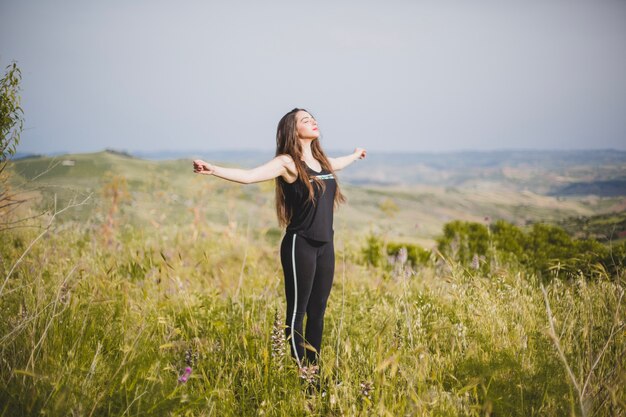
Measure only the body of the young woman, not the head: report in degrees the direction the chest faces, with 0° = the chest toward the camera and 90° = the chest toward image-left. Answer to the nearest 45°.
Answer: approximately 315°

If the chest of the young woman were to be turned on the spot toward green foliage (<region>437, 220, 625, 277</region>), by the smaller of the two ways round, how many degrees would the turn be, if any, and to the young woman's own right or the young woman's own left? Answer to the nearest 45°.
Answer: approximately 90° to the young woman's own left

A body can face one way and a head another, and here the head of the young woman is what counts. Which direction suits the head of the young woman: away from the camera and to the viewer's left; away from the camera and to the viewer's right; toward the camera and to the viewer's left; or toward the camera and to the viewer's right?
toward the camera and to the viewer's right

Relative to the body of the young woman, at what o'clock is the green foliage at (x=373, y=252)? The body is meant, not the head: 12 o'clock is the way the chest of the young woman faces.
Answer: The green foliage is roughly at 8 o'clock from the young woman.
